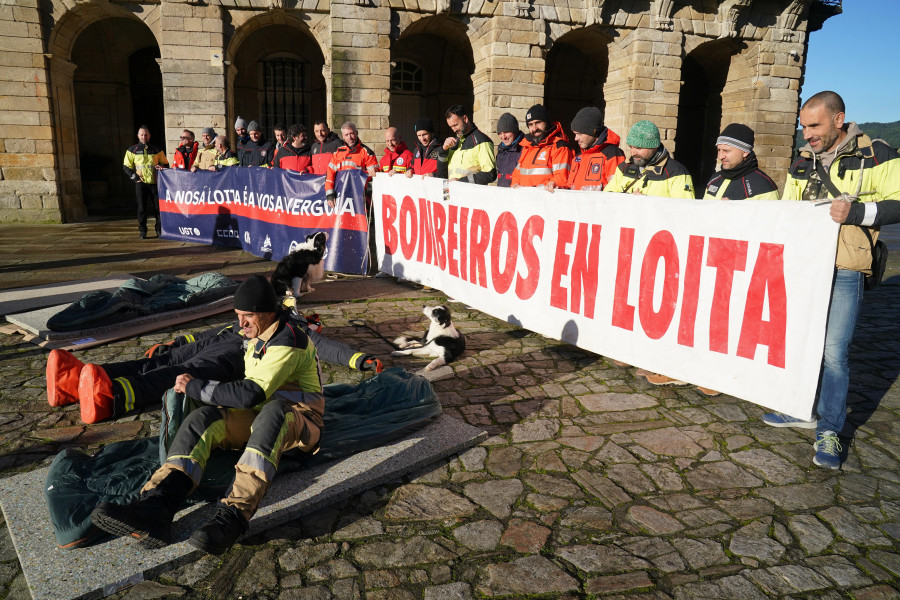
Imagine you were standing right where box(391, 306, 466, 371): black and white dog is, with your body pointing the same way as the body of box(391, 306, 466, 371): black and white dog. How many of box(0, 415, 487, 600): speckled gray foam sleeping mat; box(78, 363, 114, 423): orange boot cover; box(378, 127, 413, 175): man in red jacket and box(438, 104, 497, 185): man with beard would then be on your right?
2

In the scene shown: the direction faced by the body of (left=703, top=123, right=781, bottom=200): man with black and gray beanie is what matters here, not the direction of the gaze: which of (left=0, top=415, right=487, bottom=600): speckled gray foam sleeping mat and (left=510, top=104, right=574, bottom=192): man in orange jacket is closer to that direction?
the speckled gray foam sleeping mat

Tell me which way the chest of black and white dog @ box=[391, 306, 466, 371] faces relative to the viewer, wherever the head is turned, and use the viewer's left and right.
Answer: facing to the left of the viewer

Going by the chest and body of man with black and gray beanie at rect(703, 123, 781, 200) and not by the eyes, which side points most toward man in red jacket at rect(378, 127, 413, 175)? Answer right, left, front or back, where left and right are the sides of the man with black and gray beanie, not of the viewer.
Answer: right

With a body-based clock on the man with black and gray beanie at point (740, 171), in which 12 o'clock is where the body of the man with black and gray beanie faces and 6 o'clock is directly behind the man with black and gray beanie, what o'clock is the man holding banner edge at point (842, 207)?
The man holding banner edge is roughly at 9 o'clock from the man with black and gray beanie.

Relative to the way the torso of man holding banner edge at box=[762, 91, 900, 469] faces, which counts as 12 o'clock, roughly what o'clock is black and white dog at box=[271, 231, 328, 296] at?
The black and white dog is roughly at 2 o'clock from the man holding banner edge.

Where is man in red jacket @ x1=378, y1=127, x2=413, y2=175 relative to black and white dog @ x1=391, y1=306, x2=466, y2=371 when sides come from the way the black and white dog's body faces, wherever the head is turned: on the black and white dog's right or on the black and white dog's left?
on the black and white dog's right

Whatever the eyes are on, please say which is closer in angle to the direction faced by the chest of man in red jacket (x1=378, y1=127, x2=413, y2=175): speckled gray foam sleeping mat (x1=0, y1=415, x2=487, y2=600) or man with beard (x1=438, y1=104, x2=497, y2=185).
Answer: the speckled gray foam sleeping mat

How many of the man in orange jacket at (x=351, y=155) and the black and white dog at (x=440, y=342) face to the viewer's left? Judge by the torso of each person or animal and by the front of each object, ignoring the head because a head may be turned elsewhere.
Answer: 1

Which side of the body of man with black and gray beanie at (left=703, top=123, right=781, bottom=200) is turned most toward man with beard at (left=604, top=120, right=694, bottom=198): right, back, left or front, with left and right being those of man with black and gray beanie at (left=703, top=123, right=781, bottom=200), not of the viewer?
right
